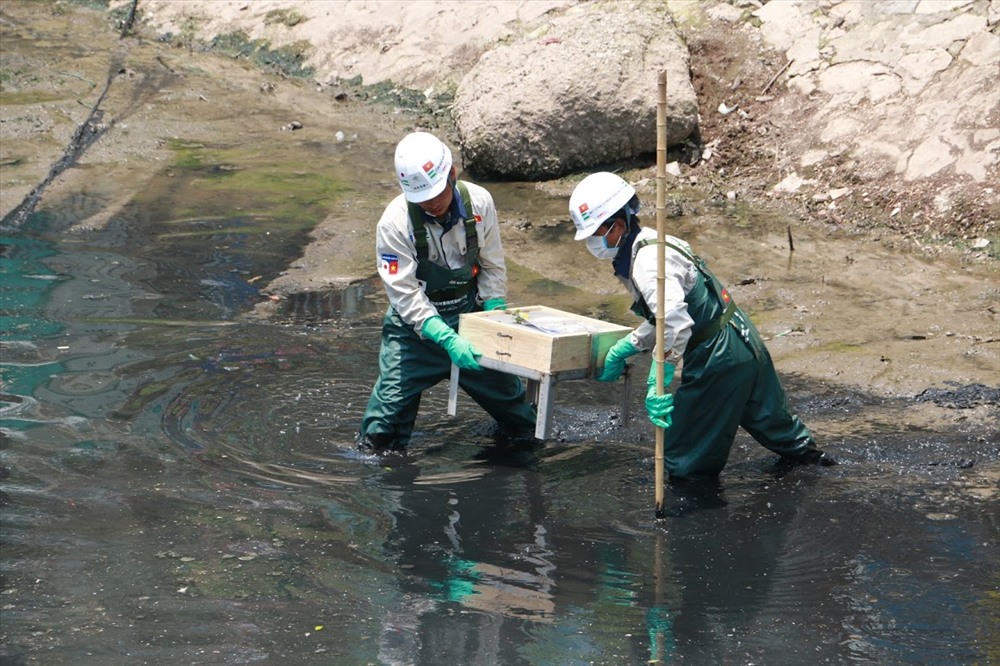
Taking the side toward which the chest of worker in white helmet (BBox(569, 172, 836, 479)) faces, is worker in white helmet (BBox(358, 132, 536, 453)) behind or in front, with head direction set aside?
in front

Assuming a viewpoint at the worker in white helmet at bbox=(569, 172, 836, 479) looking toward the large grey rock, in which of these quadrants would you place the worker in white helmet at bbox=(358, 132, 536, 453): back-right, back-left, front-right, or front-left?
front-left

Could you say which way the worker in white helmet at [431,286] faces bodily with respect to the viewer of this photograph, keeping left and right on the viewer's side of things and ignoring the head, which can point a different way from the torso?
facing the viewer and to the right of the viewer

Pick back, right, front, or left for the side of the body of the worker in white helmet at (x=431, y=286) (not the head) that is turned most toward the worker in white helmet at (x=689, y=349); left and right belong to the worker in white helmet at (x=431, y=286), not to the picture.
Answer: front

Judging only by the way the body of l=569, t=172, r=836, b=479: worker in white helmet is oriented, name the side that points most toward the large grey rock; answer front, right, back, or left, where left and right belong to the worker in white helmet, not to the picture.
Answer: right

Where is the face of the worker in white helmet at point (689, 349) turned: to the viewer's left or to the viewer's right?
to the viewer's left

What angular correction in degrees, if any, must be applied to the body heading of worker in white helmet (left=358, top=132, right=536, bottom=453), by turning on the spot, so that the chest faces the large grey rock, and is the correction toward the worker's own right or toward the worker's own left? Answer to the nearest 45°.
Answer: approximately 135° to the worker's own left

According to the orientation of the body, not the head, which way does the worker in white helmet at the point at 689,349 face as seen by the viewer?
to the viewer's left

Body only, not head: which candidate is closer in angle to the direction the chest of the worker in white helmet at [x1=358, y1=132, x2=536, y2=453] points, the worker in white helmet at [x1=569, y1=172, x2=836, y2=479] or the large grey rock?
the worker in white helmet

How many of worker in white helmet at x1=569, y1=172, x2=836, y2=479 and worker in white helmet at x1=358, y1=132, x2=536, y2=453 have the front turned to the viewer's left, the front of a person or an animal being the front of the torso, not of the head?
1

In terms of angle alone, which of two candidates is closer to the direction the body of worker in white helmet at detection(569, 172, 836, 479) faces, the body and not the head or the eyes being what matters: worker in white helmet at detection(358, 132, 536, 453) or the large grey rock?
the worker in white helmet
